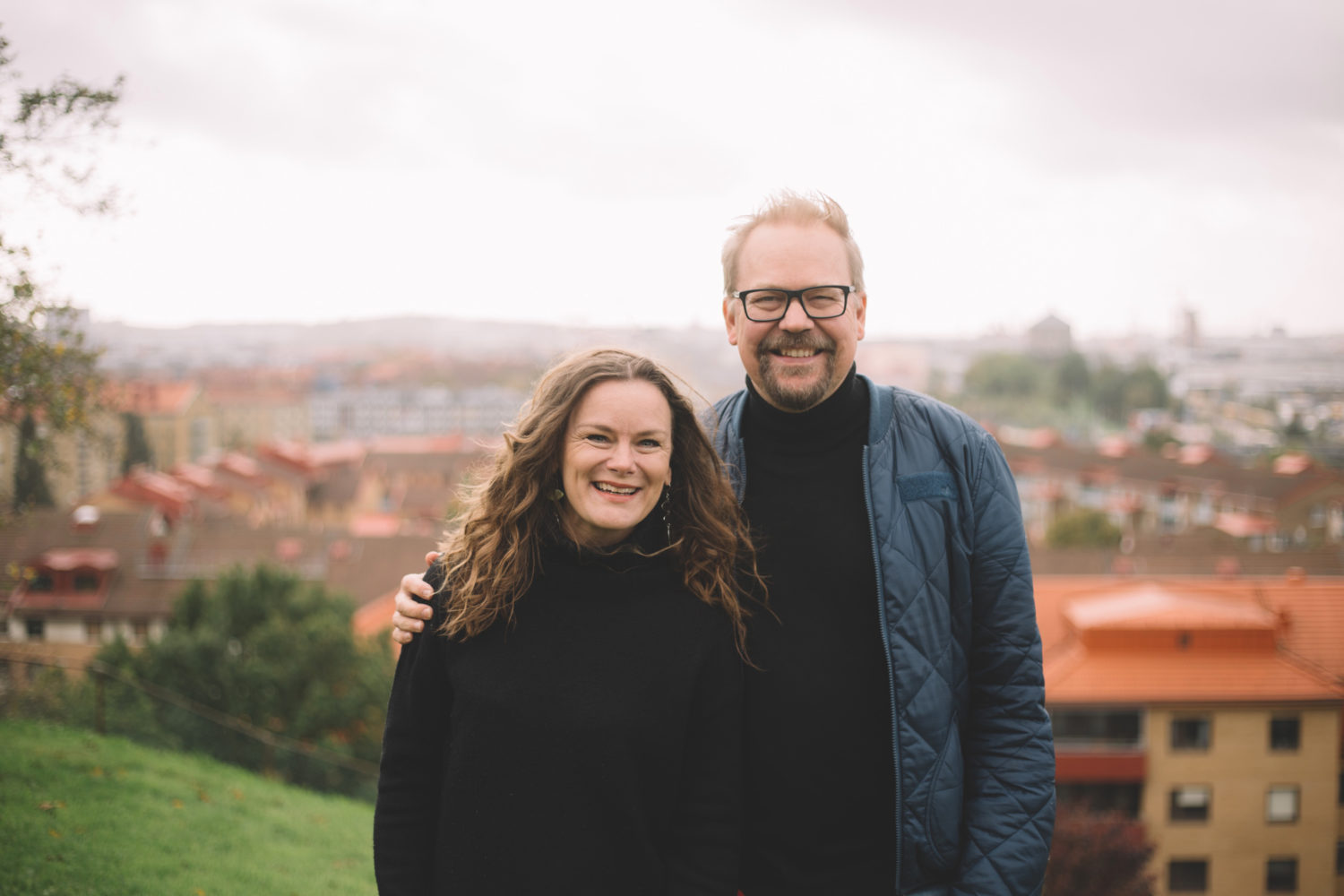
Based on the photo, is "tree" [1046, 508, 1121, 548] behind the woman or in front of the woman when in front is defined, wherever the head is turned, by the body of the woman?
behind

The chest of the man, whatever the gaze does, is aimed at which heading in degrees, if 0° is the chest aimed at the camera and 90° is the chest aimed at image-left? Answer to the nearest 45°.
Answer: approximately 0°

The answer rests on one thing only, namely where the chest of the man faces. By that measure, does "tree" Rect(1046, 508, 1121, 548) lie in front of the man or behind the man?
behind
